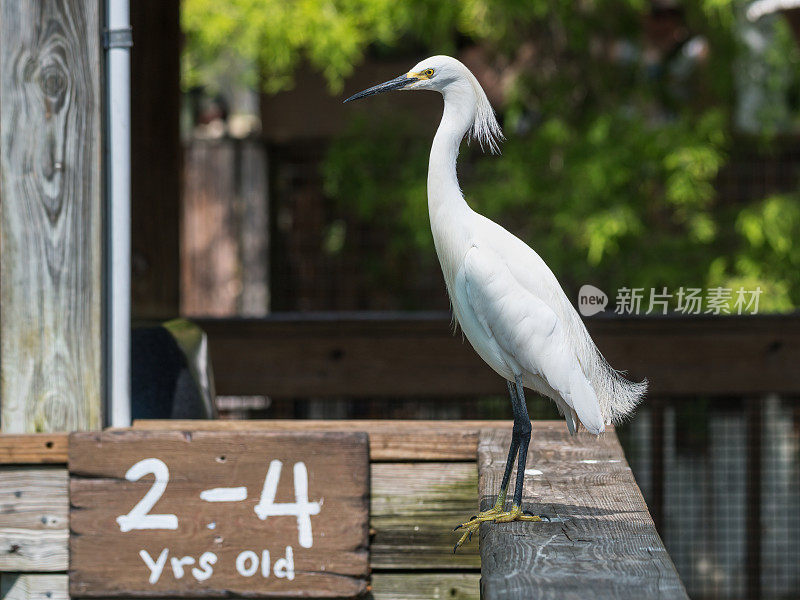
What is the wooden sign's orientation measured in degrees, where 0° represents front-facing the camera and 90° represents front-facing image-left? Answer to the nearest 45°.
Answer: approximately 0°

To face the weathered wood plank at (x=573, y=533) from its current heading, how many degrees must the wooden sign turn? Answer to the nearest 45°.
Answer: approximately 45° to its left

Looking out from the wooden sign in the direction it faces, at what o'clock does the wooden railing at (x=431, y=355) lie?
The wooden railing is roughly at 7 o'clock from the wooden sign.
